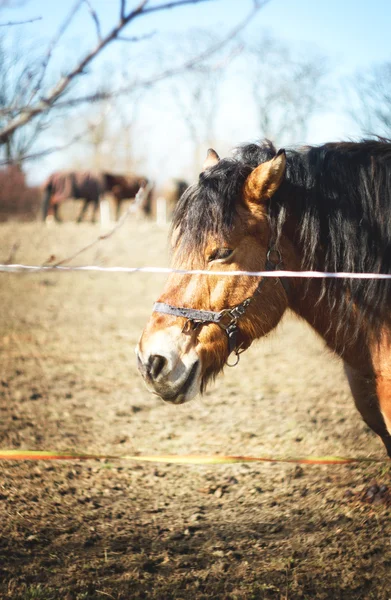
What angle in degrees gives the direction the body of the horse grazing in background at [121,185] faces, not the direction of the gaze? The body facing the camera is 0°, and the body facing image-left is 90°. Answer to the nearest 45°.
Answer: approximately 270°

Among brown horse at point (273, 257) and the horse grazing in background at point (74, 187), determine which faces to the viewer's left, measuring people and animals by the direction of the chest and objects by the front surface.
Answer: the brown horse

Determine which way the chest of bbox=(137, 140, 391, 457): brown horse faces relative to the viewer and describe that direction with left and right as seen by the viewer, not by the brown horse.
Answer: facing to the left of the viewer

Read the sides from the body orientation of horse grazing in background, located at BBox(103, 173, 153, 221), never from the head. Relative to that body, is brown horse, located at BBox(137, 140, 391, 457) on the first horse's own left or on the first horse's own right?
on the first horse's own right

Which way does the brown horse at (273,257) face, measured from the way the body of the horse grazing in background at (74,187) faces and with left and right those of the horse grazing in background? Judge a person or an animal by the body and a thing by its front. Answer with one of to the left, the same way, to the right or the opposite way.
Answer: the opposite way

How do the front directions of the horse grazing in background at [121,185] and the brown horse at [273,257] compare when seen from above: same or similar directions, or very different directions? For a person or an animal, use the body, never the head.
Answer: very different directions

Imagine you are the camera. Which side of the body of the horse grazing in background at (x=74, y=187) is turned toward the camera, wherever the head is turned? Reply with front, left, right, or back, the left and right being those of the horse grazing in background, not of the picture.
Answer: right
